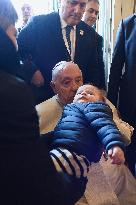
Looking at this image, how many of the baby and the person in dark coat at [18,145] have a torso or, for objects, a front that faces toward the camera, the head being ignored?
1

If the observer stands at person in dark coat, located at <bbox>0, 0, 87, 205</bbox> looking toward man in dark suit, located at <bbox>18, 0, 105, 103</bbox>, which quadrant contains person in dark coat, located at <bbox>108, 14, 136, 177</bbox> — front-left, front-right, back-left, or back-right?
front-right

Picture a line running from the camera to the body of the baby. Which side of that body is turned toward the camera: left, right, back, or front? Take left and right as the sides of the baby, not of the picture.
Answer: front

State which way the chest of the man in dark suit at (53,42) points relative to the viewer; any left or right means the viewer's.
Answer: facing the viewer and to the right of the viewer

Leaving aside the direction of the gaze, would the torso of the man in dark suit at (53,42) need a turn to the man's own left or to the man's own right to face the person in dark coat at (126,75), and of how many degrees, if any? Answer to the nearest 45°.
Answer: approximately 45° to the man's own left

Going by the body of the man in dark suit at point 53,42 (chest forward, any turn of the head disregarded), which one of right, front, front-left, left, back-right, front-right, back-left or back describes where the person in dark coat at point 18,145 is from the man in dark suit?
front-right

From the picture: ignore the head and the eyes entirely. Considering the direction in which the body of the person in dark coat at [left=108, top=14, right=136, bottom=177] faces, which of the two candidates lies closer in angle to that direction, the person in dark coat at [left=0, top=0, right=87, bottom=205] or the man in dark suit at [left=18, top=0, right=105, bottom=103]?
the person in dark coat

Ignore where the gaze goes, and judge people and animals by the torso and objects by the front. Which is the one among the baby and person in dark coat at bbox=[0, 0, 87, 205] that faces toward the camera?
the baby

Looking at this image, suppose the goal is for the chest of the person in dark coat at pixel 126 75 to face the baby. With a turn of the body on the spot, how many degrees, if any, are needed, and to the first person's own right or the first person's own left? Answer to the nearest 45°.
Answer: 0° — they already face them
